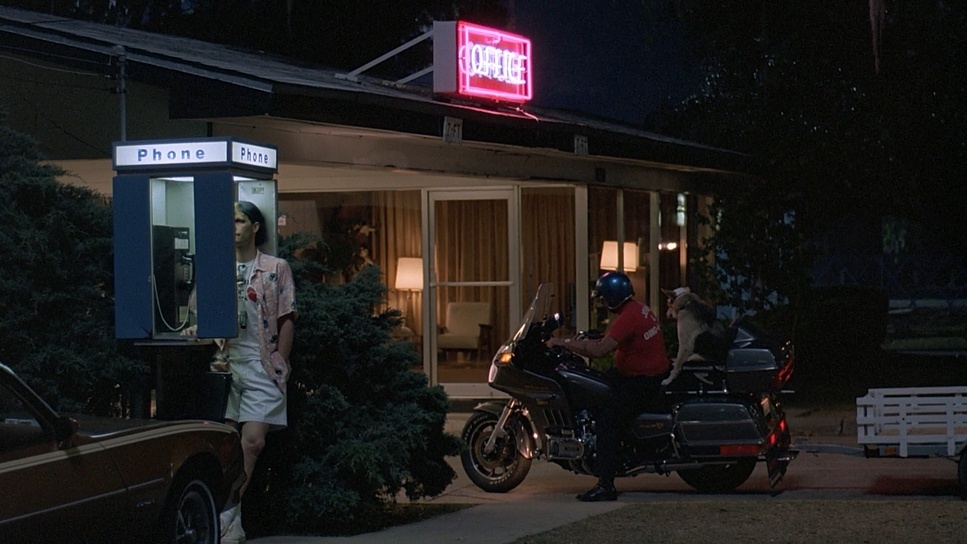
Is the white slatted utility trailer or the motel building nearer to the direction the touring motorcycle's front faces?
the motel building

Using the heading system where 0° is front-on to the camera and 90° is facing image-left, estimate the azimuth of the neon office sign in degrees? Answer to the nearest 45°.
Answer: approximately 315°

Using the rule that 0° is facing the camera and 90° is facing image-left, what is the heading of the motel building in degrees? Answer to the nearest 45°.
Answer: approximately 315°

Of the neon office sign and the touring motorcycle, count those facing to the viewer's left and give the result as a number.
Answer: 1

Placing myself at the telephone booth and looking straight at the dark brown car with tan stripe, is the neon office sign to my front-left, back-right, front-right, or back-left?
back-left

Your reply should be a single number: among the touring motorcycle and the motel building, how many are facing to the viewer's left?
1

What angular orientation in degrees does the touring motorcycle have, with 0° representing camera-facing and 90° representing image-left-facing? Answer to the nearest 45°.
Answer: approximately 90°

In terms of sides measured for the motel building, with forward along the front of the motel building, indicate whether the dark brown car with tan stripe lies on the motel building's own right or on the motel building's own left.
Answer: on the motel building's own right

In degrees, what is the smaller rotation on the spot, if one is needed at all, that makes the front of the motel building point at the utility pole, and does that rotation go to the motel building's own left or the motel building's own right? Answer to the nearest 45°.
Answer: approximately 90° to the motel building's own right

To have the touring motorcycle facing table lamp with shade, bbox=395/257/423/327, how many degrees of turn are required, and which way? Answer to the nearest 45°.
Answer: approximately 45° to its right
